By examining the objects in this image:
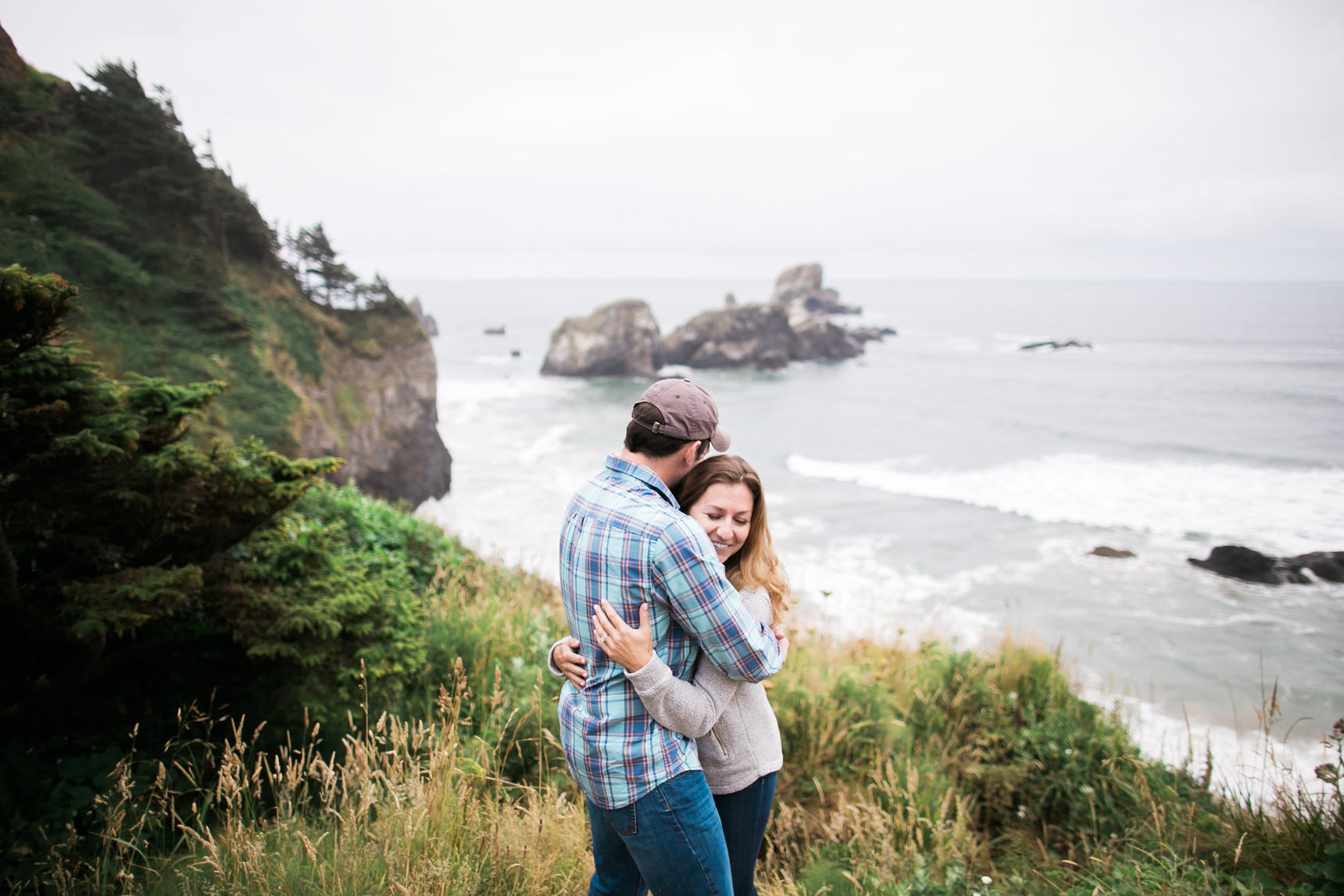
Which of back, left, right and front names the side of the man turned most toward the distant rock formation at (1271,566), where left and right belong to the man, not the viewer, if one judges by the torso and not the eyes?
front

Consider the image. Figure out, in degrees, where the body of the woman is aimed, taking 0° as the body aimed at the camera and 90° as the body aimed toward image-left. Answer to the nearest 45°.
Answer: approximately 45°

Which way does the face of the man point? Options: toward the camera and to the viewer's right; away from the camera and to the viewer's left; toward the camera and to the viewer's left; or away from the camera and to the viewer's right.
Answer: away from the camera and to the viewer's right

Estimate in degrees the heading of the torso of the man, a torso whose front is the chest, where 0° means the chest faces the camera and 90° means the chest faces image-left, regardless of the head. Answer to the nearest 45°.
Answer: approximately 225°

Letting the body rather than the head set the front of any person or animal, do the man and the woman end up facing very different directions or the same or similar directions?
very different directions

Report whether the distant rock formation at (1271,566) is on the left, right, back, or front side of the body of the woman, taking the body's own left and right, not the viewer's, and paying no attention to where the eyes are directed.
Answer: back

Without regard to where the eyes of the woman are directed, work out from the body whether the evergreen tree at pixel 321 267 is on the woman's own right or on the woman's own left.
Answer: on the woman's own right

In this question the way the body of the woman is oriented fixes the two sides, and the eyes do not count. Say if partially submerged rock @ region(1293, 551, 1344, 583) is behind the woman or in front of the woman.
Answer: behind
